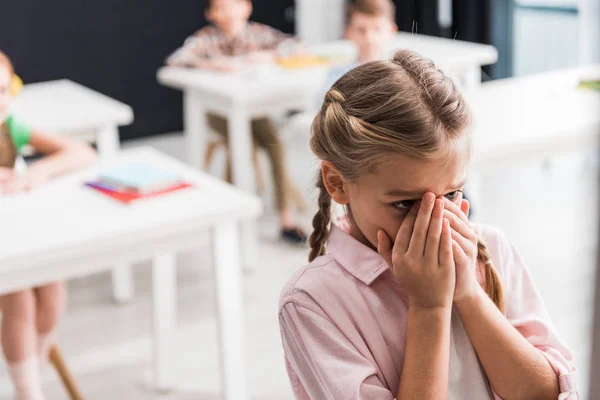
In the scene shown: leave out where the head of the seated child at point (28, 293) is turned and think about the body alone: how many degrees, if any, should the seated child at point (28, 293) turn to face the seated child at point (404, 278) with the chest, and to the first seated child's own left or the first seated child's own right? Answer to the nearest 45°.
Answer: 0° — they already face them

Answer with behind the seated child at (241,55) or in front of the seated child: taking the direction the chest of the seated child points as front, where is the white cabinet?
behind

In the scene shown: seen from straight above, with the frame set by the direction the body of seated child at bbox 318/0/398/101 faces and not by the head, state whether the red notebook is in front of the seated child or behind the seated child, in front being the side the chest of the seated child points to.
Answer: in front

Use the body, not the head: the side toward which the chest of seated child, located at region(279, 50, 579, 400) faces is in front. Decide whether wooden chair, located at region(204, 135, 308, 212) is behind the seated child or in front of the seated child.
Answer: behind

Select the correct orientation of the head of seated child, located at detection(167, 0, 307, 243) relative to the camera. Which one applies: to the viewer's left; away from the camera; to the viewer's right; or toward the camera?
toward the camera

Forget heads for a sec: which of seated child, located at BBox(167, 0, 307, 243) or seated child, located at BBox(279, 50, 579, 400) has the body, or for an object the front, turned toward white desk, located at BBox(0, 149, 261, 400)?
seated child, located at BBox(167, 0, 307, 243)

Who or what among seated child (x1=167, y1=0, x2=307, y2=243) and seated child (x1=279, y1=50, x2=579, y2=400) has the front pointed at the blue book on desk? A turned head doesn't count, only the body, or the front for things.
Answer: seated child (x1=167, y1=0, x2=307, y2=243)

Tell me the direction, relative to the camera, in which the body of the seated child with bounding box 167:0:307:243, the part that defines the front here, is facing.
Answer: toward the camera

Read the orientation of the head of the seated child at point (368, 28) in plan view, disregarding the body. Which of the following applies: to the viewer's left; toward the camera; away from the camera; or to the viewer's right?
toward the camera

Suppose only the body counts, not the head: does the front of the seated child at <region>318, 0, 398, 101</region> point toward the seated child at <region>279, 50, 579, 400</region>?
yes
